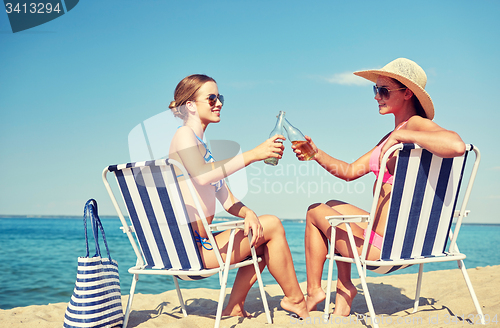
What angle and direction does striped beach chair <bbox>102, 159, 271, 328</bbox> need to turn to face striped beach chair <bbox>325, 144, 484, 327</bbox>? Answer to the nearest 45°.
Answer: approximately 45° to its right

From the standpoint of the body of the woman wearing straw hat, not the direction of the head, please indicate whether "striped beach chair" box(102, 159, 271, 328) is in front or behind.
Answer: in front

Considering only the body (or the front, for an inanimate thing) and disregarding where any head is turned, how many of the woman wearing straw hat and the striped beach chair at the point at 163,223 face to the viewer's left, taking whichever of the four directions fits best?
1

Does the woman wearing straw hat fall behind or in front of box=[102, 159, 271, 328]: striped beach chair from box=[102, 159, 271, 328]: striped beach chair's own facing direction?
in front

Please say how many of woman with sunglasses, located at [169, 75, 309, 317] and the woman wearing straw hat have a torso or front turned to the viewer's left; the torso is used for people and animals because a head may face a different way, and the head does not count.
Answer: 1

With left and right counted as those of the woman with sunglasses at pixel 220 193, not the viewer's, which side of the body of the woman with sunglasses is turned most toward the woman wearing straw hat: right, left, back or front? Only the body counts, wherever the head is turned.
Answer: front

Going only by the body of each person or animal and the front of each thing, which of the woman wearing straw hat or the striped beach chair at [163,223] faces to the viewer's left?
the woman wearing straw hat

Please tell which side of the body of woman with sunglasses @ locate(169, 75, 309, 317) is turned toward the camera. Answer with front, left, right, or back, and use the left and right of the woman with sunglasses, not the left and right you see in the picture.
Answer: right

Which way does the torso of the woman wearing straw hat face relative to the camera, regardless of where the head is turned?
to the viewer's left

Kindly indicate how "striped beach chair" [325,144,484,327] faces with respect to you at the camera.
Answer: facing away from the viewer and to the left of the viewer

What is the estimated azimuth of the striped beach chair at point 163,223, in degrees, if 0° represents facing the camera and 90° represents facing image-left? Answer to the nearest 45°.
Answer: approximately 225°

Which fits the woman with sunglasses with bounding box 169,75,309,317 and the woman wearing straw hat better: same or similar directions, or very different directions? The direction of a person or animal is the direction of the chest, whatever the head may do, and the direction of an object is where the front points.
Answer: very different directions
